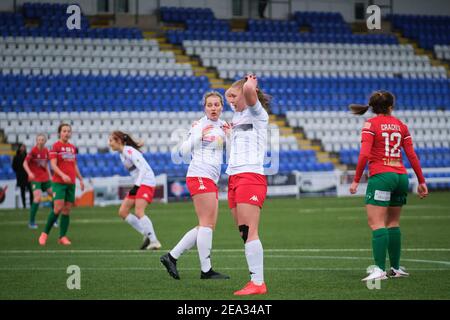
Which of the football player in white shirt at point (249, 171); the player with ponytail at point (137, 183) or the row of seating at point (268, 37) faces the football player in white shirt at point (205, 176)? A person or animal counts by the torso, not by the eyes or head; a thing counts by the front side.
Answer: the row of seating

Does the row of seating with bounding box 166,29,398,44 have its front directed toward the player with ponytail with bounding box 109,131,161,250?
yes

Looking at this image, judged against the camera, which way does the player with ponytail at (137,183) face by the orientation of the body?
to the viewer's left

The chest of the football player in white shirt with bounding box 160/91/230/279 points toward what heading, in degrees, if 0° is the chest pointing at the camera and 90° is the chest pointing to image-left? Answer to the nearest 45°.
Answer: approximately 315°

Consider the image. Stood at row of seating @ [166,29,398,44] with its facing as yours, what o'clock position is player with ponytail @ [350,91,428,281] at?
The player with ponytail is roughly at 12 o'clock from the row of seating.

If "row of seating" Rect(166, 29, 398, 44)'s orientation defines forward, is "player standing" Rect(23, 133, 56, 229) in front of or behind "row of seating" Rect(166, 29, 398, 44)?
in front

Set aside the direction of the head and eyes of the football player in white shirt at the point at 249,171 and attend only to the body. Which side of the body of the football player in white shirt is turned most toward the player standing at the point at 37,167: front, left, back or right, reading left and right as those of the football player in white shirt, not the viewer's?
right

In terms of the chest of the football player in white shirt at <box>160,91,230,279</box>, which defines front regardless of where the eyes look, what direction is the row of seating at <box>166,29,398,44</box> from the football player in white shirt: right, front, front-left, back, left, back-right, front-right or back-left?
back-left

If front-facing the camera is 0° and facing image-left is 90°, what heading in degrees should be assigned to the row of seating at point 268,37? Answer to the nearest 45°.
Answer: approximately 0°
